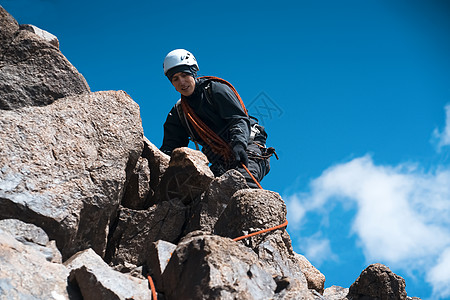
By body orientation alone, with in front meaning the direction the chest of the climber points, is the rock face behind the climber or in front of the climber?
in front

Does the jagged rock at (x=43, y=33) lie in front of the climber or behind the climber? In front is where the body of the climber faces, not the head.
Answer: in front

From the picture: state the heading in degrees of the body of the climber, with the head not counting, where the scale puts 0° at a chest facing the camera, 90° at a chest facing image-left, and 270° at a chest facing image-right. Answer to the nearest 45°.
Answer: approximately 45°
